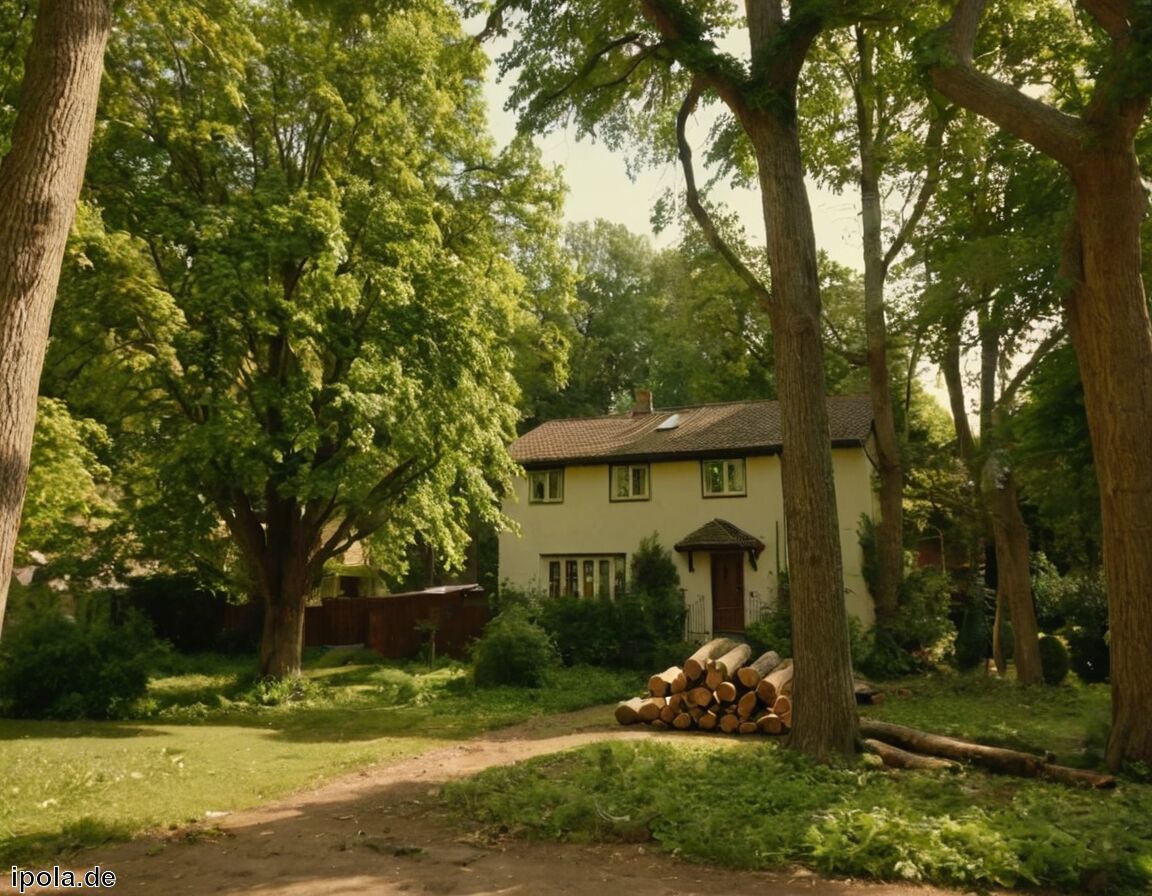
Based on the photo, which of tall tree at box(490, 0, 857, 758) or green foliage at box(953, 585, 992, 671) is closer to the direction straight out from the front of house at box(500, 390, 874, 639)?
the tall tree

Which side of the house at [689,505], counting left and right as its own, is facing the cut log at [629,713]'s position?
front

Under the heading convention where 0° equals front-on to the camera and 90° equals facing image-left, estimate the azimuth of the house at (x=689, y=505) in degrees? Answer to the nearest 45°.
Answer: approximately 0°

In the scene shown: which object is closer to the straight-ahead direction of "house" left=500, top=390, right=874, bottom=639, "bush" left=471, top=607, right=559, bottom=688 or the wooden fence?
the bush

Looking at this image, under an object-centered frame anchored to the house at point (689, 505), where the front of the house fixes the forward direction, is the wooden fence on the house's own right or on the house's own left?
on the house's own right

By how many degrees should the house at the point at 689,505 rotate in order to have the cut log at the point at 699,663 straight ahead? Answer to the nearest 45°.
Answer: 0° — it already faces it

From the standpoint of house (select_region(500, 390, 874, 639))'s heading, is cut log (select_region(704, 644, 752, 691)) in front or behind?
in front

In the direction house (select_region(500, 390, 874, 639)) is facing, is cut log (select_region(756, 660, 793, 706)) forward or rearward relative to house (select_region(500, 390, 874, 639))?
forward

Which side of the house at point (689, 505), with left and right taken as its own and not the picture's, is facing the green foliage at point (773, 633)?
front

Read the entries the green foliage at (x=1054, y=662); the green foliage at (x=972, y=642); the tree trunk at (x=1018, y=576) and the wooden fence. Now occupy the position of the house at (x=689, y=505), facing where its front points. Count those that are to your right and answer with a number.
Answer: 1

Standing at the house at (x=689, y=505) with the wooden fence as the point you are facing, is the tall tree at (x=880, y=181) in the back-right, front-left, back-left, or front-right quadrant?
back-left

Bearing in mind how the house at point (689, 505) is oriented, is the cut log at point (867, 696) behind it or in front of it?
in front

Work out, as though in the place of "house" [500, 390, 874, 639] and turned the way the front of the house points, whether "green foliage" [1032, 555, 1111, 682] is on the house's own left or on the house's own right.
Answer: on the house's own left

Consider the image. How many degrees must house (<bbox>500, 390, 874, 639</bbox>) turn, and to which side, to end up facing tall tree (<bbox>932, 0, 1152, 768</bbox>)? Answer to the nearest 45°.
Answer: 0° — it already faces it

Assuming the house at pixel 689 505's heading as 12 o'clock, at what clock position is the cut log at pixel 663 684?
The cut log is roughly at 12 o'clock from the house.

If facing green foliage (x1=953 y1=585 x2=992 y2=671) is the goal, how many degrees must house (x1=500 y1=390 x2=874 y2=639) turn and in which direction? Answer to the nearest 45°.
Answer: approximately 45° to its left
